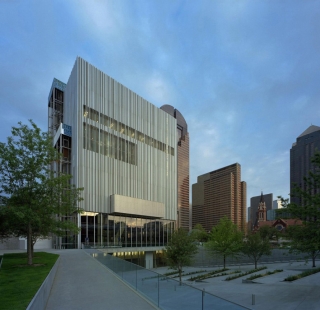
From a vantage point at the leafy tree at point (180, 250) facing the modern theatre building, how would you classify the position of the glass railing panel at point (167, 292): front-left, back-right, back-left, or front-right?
back-left

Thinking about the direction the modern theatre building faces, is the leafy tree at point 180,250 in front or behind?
in front

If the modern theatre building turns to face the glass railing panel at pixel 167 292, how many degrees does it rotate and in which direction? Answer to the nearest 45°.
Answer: approximately 45° to its right

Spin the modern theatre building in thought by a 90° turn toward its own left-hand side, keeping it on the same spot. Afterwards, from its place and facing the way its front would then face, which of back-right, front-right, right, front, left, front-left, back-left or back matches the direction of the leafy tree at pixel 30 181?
back-right

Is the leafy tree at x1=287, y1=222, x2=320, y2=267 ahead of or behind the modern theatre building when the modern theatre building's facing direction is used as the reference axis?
ahead

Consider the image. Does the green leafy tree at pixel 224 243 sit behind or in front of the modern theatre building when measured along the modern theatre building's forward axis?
in front

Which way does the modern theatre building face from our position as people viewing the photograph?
facing the viewer and to the right of the viewer
